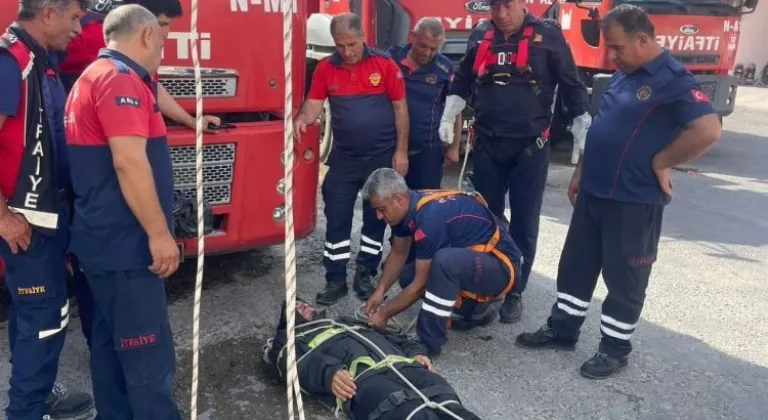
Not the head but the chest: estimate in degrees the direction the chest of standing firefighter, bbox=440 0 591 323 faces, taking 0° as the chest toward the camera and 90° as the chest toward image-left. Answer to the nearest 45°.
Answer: approximately 0°

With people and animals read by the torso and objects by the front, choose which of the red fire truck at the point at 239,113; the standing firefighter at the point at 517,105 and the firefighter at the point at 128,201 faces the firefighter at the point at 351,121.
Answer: the firefighter at the point at 128,201

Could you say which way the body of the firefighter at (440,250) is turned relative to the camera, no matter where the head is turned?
to the viewer's left

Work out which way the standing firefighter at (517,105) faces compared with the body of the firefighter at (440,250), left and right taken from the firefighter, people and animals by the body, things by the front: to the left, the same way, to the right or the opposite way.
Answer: to the left

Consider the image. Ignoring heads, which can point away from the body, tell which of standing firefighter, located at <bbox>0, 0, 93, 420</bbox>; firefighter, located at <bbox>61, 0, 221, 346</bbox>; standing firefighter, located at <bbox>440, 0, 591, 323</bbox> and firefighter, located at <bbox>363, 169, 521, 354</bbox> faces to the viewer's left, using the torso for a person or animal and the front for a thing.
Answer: firefighter, located at <bbox>363, 169, 521, 354</bbox>

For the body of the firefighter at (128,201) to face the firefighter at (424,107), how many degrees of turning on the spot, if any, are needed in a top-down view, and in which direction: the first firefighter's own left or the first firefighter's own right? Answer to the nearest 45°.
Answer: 0° — they already face them

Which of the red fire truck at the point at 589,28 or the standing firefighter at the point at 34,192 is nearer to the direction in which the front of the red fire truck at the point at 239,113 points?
the standing firefighter

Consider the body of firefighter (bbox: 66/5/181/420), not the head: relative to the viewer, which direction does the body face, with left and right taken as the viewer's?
facing away from the viewer and to the right of the viewer

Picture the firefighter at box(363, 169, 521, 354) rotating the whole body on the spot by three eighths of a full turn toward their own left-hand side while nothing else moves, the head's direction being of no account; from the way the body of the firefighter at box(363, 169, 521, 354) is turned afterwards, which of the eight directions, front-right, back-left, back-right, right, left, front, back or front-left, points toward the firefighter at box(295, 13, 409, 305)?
back

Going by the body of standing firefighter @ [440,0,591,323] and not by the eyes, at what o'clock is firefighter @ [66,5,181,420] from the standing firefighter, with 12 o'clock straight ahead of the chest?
The firefighter is roughly at 1 o'clock from the standing firefighter.

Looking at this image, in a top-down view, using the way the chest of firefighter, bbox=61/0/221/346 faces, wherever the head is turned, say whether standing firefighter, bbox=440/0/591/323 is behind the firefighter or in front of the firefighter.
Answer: in front

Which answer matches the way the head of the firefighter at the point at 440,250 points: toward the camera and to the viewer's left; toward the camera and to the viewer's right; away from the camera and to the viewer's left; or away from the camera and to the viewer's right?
toward the camera and to the viewer's left

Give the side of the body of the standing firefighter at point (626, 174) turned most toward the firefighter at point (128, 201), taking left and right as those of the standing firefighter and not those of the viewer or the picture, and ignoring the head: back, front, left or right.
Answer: front
